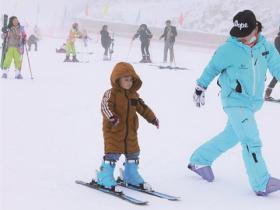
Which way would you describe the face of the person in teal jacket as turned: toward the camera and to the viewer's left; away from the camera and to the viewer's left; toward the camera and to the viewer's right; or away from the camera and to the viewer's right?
toward the camera and to the viewer's left

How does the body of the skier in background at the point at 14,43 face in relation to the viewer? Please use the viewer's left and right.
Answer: facing the viewer

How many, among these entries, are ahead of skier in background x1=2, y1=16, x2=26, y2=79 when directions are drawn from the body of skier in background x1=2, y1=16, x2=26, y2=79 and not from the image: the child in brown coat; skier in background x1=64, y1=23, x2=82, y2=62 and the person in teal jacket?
2

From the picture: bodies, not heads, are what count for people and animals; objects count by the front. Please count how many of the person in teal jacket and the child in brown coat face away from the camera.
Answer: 0

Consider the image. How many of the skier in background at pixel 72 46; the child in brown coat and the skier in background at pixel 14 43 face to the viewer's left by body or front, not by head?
0

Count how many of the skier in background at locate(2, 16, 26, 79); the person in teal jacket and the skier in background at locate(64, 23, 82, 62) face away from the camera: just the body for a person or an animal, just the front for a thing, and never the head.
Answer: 0

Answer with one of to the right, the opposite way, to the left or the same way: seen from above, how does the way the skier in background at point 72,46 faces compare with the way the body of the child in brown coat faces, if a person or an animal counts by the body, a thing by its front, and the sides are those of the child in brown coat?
the same way
